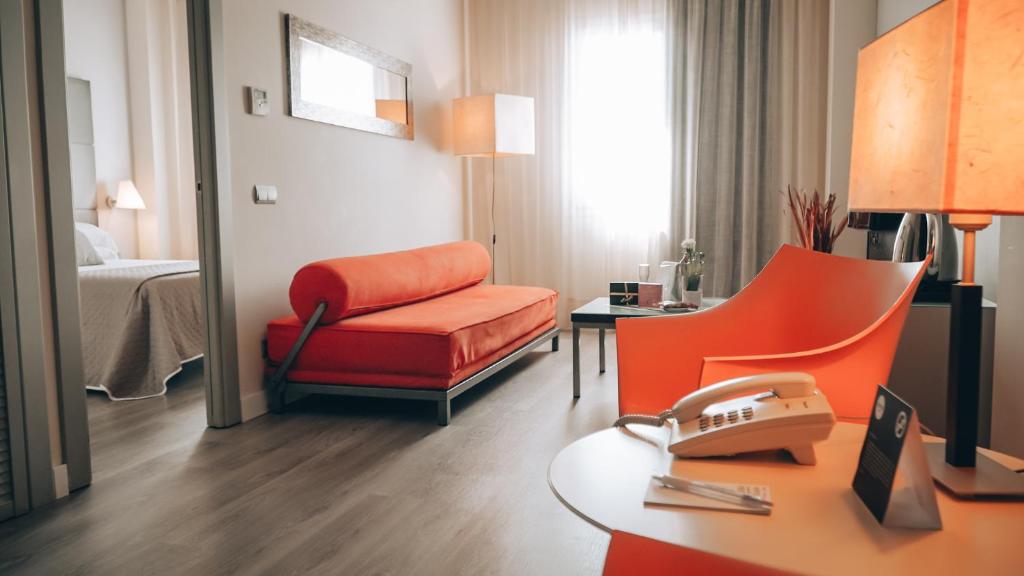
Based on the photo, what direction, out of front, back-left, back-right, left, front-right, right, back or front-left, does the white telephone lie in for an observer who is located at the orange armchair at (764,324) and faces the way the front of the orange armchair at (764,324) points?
front-left

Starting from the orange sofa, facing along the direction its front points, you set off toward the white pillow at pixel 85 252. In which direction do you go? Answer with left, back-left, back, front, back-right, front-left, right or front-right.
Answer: back

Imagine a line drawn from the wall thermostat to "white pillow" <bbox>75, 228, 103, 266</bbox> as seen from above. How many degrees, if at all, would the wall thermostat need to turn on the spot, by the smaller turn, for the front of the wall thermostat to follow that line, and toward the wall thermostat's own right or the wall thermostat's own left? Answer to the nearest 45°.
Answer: approximately 180°

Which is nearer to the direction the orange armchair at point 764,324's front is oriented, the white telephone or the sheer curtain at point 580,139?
the white telephone

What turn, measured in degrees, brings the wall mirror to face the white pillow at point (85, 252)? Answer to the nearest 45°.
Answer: approximately 180°

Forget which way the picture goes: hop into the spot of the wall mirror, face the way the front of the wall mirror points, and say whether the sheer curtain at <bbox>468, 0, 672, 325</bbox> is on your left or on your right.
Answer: on your left

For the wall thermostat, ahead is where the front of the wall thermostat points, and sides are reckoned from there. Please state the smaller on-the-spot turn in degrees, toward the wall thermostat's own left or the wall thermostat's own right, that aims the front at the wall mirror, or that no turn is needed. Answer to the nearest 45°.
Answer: approximately 90° to the wall thermostat's own left

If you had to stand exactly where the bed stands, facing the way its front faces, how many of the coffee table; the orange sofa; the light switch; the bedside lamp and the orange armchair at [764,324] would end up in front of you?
4
